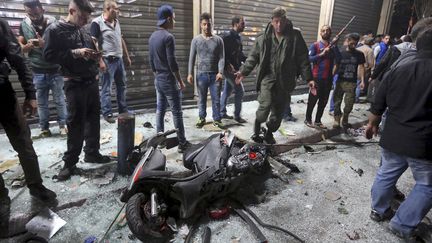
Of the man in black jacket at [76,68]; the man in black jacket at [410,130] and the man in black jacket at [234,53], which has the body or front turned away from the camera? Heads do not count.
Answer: the man in black jacket at [410,130]

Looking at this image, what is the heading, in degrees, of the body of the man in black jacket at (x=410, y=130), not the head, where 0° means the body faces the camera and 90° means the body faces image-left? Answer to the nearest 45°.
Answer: approximately 180°

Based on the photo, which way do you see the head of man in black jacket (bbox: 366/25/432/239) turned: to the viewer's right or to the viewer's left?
to the viewer's left

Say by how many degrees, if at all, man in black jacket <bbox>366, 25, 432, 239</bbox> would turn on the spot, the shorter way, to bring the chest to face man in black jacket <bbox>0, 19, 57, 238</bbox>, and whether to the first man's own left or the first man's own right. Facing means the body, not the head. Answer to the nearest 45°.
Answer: approximately 135° to the first man's own left

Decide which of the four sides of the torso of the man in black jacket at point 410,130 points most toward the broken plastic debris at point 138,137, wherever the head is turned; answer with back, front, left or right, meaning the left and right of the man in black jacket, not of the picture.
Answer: left

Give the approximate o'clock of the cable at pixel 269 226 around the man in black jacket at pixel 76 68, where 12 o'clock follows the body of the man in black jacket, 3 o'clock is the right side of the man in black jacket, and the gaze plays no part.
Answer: The cable is roughly at 12 o'clock from the man in black jacket.

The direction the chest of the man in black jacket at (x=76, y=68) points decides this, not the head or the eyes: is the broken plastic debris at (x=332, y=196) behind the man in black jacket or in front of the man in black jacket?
in front

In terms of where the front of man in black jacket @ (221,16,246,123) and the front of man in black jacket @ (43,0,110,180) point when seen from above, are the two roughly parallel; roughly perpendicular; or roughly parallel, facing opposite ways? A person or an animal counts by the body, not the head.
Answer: roughly parallel

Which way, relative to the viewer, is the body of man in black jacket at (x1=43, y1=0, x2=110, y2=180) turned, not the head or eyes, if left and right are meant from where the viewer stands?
facing the viewer and to the right of the viewer

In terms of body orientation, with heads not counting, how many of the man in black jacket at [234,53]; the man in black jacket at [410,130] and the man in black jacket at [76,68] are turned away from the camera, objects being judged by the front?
1
